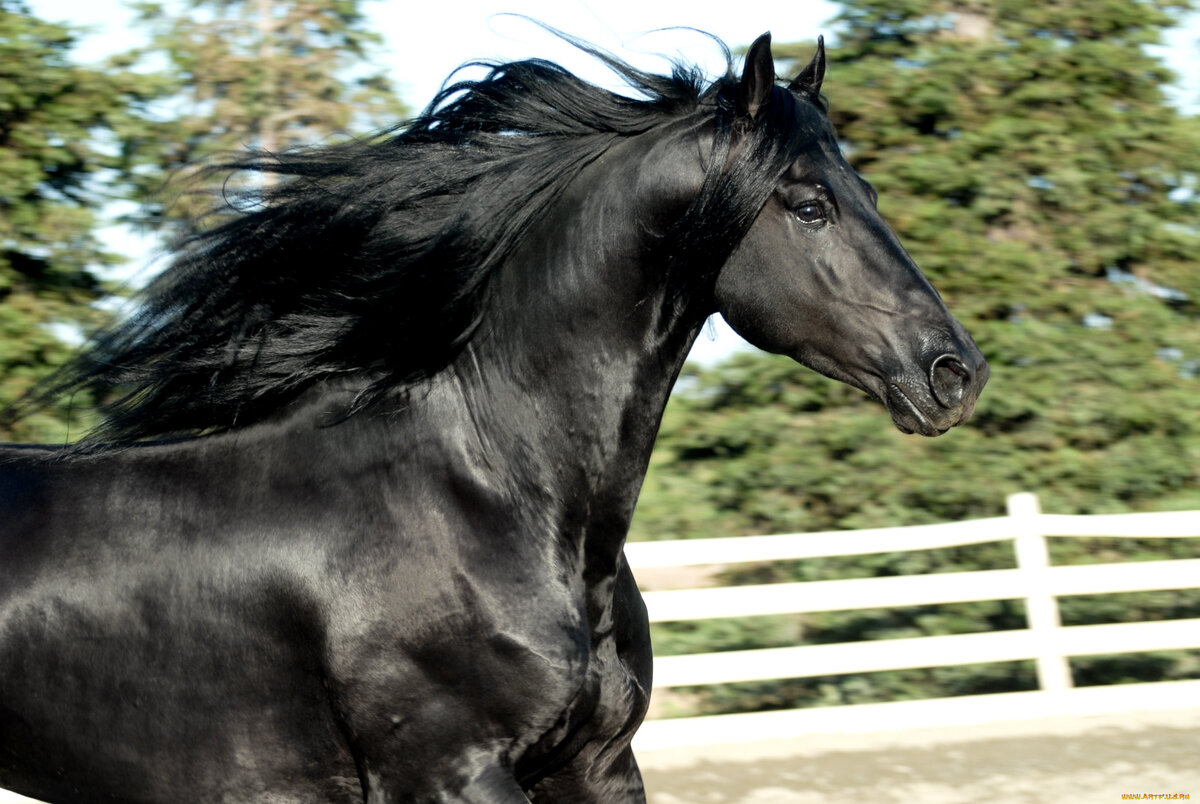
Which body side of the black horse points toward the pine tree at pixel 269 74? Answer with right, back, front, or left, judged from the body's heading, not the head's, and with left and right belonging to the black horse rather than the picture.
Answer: left

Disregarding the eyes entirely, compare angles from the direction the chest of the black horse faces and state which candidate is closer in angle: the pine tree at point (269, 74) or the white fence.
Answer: the white fence

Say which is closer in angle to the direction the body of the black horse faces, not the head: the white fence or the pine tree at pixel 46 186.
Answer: the white fence

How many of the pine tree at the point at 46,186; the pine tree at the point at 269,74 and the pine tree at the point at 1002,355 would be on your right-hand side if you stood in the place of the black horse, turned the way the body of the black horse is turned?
0

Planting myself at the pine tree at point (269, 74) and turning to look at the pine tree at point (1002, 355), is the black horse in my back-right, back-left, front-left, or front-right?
front-right

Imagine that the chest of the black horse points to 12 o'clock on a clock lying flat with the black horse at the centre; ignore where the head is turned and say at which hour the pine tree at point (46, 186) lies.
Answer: The pine tree is roughly at 8 o'clock from the black horse.

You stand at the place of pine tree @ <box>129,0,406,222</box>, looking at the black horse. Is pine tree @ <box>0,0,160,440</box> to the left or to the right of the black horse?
right

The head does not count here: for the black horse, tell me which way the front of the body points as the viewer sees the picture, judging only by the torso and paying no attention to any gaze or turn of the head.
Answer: to the viewer's right

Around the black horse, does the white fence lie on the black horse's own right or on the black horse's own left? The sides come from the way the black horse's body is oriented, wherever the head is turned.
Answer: on the black horse's own left

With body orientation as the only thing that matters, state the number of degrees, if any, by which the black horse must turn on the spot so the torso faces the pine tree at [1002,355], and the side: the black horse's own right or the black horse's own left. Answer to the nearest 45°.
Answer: approximately 45° to the black horse's own left
